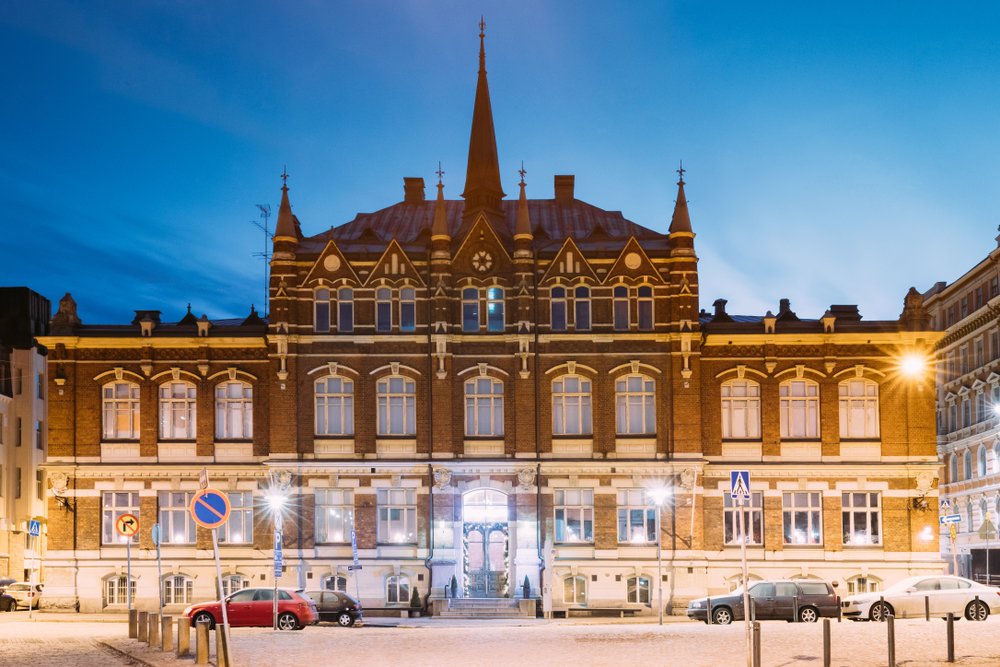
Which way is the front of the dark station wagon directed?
to the viewer's left

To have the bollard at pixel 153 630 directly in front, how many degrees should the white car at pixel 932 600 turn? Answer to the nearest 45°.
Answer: approximately 45° to its left

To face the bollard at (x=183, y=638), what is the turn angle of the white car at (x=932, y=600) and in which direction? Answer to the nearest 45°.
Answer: approximately 45° to its left

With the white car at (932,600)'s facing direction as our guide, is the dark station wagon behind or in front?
in front

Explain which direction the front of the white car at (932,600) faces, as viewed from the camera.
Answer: facing to the left of the viewer

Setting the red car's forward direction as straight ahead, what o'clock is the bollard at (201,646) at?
The bollard is roughly at 9 o'clock from the red car.

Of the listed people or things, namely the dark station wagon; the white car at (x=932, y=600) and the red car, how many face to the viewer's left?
3

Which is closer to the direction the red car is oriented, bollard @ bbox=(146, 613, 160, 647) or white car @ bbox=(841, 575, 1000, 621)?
the bollard

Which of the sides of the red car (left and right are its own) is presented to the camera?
left

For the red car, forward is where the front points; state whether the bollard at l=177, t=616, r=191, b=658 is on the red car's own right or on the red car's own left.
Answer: on the red car's own left

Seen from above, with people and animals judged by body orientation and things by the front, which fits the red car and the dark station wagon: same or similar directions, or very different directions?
same or similar directions

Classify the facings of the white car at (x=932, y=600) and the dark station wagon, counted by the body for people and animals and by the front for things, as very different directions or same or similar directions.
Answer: same or similar directions
